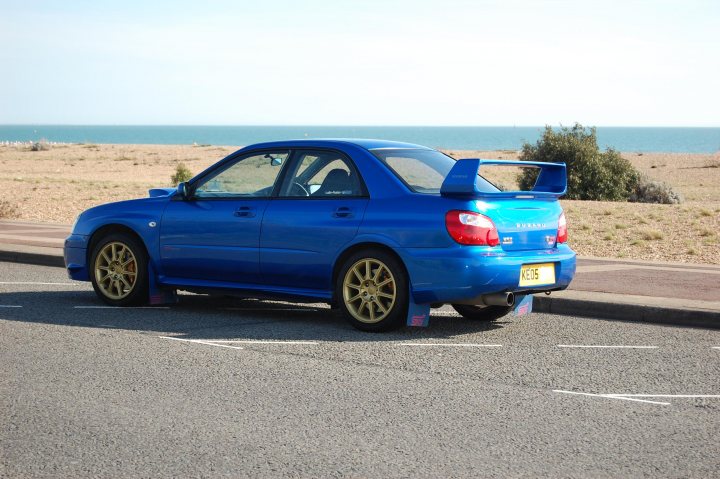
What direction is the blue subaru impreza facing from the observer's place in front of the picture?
facing away from the viewer and to the left of the viewer

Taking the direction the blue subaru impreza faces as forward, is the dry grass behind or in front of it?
in front
